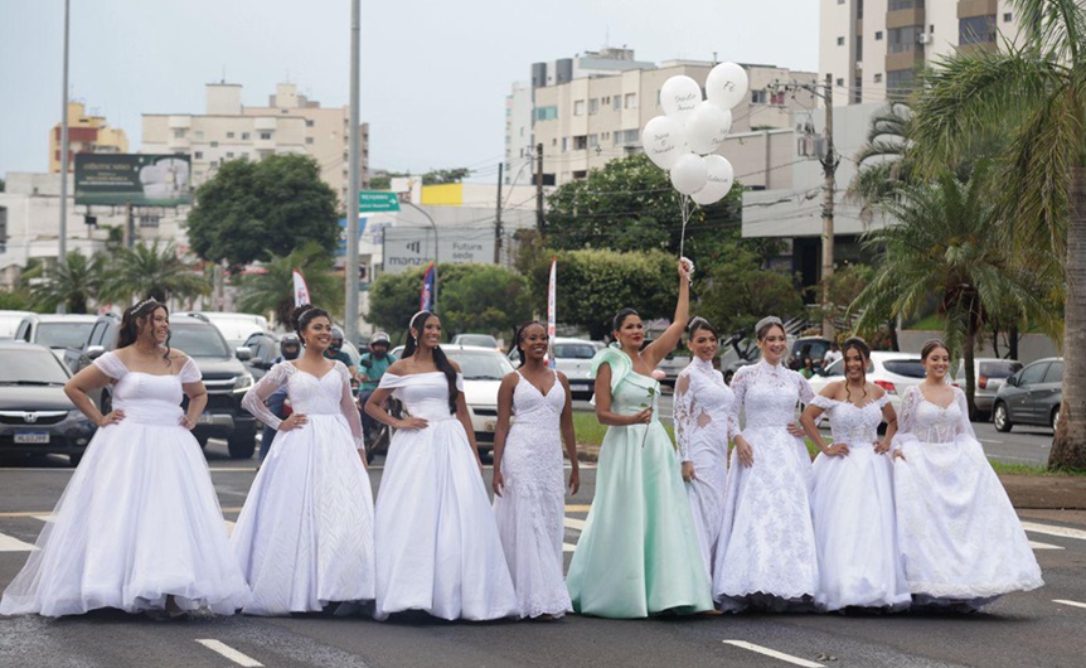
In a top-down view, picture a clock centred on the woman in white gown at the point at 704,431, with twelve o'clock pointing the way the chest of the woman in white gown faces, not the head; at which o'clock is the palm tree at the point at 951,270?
The palm tree is roughly at 8 o'clock from the woman in white gown.

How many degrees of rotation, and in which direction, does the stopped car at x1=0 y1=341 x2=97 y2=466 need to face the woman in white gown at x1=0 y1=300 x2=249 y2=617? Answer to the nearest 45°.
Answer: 0° — it already faces them

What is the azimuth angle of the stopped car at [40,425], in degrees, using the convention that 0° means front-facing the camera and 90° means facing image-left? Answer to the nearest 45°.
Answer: approximately 0°

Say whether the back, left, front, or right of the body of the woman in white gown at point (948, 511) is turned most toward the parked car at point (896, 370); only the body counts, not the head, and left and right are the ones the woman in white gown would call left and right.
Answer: back

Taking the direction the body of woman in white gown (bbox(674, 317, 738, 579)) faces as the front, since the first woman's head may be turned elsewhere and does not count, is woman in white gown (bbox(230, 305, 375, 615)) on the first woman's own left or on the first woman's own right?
on the first woman's own right

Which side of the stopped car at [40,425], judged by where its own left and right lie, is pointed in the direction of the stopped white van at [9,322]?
back

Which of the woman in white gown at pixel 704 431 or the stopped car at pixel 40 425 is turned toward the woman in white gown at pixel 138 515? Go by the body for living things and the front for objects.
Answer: the stopped car

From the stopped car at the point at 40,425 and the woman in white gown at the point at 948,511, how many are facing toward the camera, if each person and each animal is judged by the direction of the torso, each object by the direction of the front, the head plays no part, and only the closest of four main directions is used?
2

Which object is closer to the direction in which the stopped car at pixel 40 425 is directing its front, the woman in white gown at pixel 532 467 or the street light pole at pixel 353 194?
the woman in white gown

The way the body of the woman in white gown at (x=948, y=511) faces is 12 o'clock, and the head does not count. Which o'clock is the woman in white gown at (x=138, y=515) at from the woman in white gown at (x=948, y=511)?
the woman in white gown at (x=138, y=515) is roughly at 2 o'clock from the woman in white gown at (x=948, y=511).

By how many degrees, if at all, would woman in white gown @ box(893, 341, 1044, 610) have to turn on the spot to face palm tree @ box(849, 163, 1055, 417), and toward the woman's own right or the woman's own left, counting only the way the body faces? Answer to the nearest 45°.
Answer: approximately 180°
